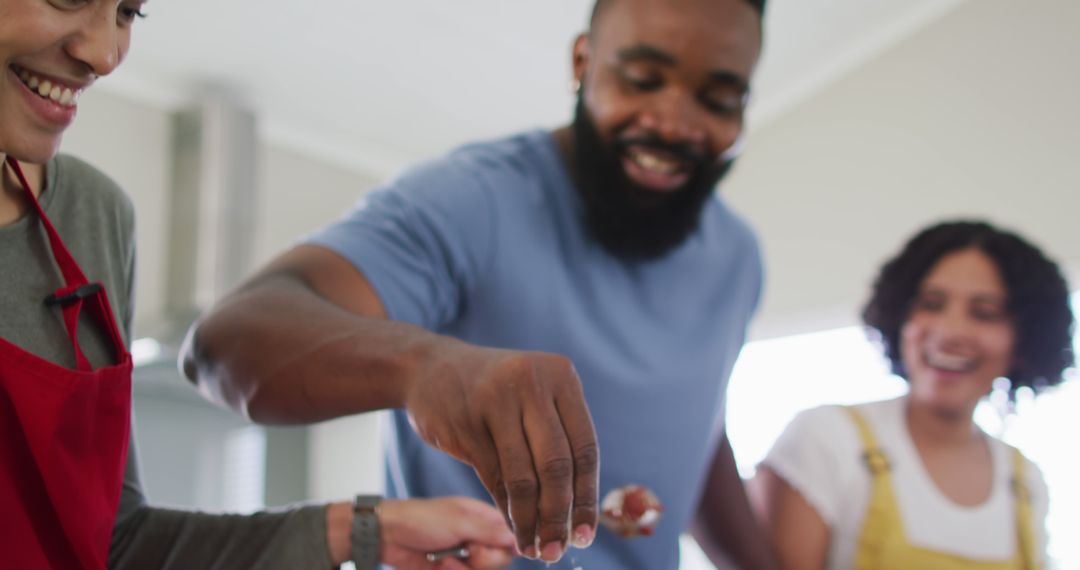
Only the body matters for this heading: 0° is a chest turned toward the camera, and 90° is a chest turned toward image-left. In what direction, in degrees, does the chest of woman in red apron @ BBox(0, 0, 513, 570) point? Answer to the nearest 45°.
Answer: approximately 315°

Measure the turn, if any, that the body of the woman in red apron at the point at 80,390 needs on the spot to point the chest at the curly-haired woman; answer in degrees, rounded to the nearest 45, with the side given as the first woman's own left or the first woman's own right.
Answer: approximately 90° to the first woman's own left
